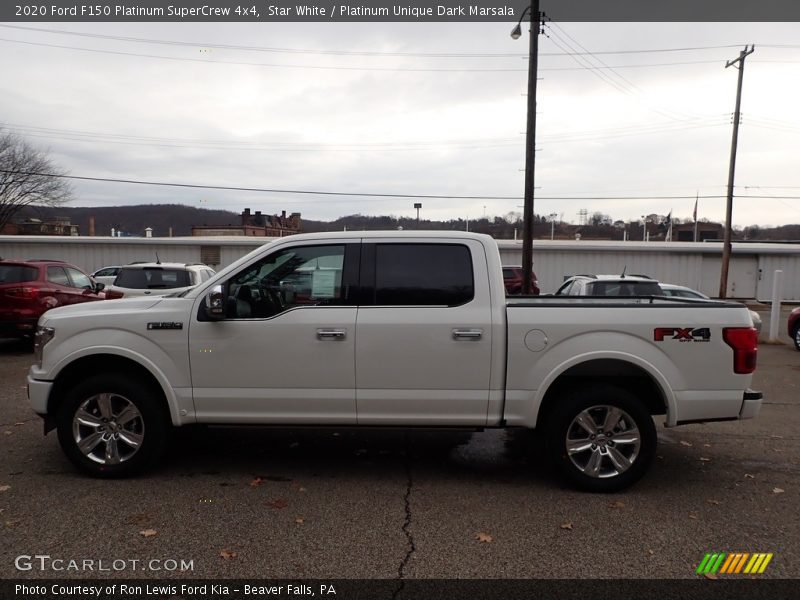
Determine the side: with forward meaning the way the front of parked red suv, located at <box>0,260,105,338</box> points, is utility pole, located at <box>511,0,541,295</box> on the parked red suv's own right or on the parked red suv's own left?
on the parked red suv's own right

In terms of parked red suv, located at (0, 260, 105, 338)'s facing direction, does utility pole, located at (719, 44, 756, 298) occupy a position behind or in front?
in front

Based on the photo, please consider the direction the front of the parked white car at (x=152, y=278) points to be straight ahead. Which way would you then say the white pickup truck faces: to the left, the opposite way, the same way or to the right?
to the left

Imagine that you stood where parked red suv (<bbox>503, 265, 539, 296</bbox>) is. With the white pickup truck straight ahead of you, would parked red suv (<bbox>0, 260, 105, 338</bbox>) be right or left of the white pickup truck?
right

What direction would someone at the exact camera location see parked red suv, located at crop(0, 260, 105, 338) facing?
facing away from the viewer and to the right of the viewer

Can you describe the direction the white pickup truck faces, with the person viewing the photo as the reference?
facing to the left of the viewer

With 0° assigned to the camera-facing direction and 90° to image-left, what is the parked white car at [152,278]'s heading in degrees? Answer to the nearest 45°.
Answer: approximately 225°

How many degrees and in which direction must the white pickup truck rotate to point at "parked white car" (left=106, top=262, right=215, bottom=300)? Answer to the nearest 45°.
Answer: approximately 45° to its right

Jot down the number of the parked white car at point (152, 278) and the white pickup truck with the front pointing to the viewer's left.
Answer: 1

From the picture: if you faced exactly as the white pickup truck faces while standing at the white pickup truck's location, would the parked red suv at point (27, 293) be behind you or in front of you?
in front
